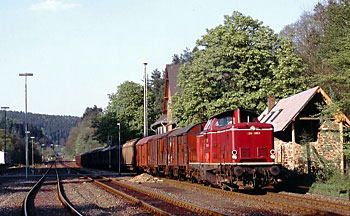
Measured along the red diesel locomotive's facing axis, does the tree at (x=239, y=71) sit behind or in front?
behind

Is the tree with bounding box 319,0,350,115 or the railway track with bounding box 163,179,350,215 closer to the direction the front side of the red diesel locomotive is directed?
the railway track

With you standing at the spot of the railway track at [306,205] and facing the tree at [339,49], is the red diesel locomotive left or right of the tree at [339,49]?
left

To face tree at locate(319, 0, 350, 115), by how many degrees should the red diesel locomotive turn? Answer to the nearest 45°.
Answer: approximately 90° to its left

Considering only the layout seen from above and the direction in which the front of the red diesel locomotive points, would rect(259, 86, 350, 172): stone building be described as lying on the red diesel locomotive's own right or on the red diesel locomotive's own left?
on the red diesel locomotive's own left

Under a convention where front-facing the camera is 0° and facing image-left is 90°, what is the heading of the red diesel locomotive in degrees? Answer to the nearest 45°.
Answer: approximately 315°
